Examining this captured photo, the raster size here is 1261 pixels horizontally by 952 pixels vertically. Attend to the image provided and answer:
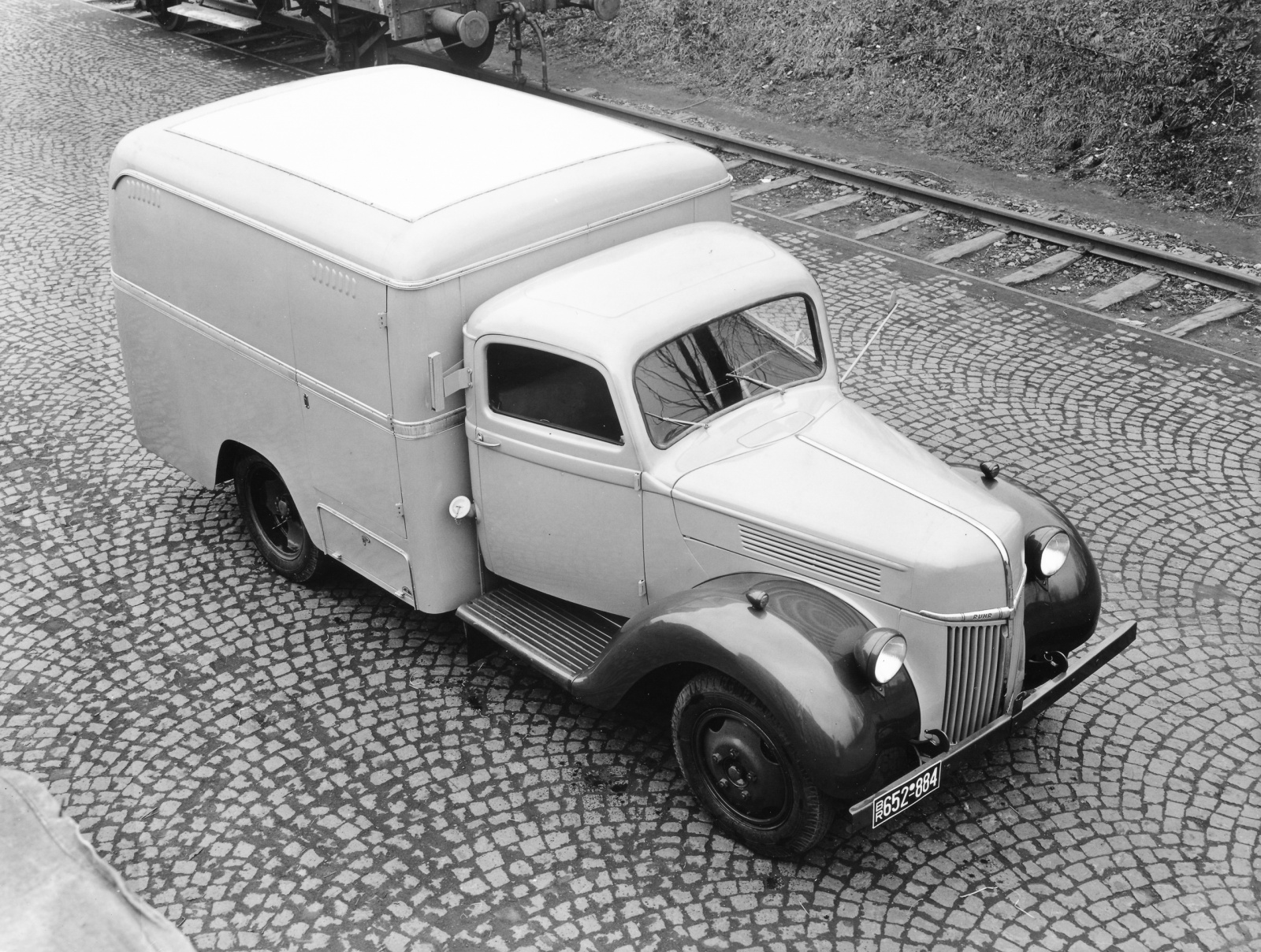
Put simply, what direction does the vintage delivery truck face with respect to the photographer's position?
facing the viewer and to the right of the viewer

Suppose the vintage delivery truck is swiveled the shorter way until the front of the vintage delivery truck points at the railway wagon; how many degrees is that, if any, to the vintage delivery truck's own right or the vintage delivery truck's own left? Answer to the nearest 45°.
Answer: approximately 135° to the vintage delivery truck's own left

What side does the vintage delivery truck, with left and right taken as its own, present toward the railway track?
left
